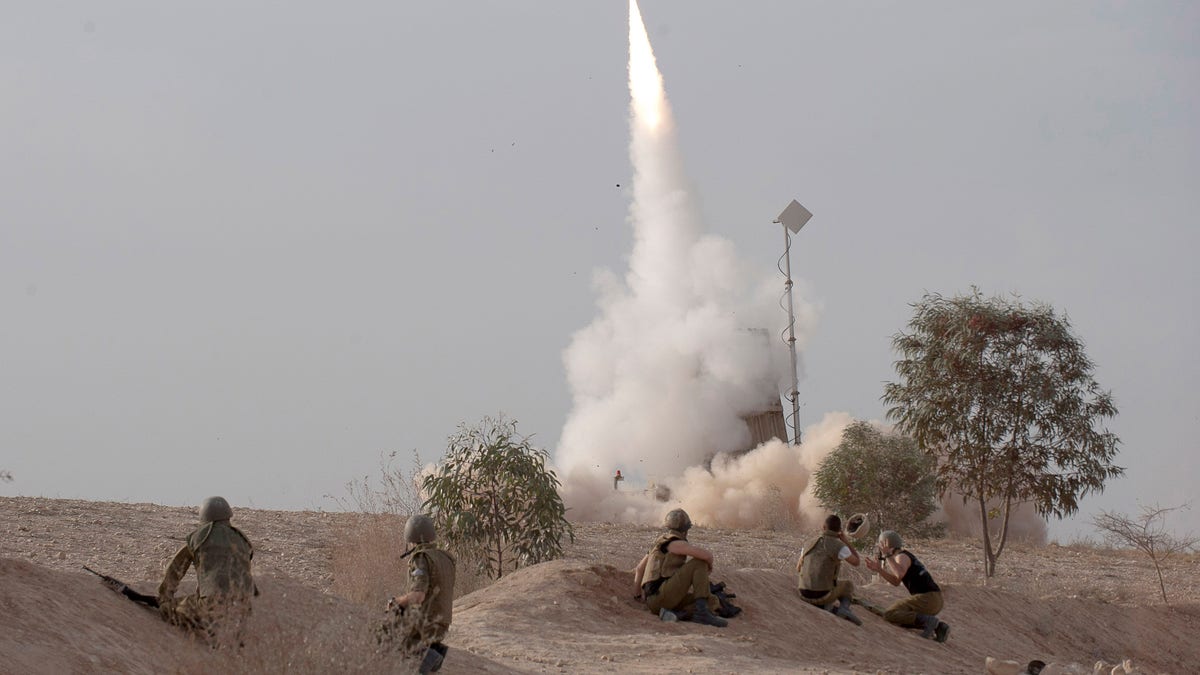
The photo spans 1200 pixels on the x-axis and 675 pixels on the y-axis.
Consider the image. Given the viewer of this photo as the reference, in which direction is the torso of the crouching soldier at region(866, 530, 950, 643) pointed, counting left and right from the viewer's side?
facing to the left of the viewer

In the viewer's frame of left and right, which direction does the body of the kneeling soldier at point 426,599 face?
facing away from the viewer and to the left of the viewer

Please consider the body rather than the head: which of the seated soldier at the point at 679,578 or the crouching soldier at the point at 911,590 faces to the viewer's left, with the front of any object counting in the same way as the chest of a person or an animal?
the crouching soldier at the point at 911,590

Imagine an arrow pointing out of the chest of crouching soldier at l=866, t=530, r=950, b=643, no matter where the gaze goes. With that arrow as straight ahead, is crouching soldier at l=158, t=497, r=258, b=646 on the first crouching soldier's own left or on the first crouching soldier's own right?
on the first crouching soldier's own left

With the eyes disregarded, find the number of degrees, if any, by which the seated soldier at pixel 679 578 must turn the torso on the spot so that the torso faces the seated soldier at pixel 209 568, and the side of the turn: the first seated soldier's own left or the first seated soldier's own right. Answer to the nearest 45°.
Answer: approximately 180°

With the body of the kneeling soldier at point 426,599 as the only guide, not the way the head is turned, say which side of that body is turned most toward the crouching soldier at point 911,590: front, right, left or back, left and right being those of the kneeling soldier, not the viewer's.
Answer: right

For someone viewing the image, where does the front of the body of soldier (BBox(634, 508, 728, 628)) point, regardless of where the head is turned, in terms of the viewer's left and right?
facing away from the viewer and to the right of the viewer

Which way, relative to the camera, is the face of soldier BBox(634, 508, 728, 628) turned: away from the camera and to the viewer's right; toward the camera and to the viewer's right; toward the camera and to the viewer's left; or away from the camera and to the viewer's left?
away from the camera and to the viewer's right

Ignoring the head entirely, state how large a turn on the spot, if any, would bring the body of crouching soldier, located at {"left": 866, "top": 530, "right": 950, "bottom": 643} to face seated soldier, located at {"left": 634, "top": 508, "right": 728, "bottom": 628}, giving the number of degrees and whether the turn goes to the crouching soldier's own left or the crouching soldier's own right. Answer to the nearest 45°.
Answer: approximately 45° to the crouching soldier's own left

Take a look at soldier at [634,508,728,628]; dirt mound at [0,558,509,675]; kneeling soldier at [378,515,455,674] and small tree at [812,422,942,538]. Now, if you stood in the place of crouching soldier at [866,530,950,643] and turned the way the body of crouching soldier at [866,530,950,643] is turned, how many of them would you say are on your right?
1

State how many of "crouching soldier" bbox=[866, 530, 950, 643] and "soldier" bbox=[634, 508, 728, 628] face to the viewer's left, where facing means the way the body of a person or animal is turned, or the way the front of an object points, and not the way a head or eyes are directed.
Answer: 1

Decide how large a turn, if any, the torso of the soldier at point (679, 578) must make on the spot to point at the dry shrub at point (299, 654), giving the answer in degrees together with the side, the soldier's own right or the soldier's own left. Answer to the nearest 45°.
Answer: approximately 180°
